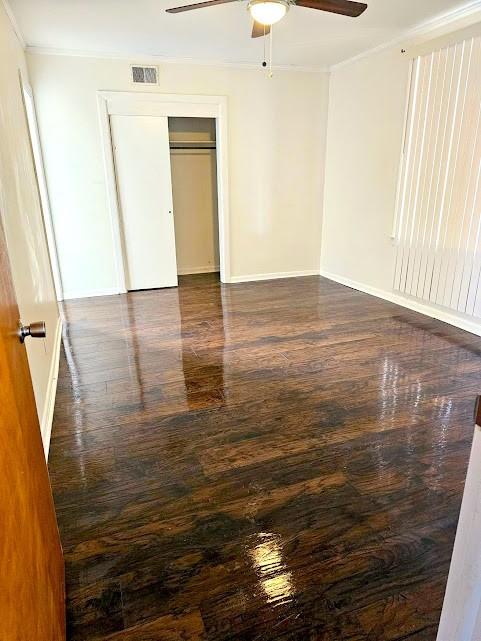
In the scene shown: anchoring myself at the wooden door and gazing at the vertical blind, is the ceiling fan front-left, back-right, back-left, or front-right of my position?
front-left

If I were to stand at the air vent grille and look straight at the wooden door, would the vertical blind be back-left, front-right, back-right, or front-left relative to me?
front-left

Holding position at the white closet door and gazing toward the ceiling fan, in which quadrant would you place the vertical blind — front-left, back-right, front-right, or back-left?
front-left

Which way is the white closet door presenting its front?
toward the camera

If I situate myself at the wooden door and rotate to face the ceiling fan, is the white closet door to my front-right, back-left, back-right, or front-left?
front-left

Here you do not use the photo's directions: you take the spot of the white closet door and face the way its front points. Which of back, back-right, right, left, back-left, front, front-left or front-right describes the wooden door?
front

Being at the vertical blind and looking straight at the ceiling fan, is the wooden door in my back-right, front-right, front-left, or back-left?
front-left

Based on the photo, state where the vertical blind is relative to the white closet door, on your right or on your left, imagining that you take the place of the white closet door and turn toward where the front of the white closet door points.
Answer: on your left

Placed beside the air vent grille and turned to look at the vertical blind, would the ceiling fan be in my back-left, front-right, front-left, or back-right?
front-right

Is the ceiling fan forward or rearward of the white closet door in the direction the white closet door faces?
forward

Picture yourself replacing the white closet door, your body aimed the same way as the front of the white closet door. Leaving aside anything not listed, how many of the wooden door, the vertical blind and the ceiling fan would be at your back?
0

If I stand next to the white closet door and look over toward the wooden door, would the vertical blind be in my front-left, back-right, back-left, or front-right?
front-left
